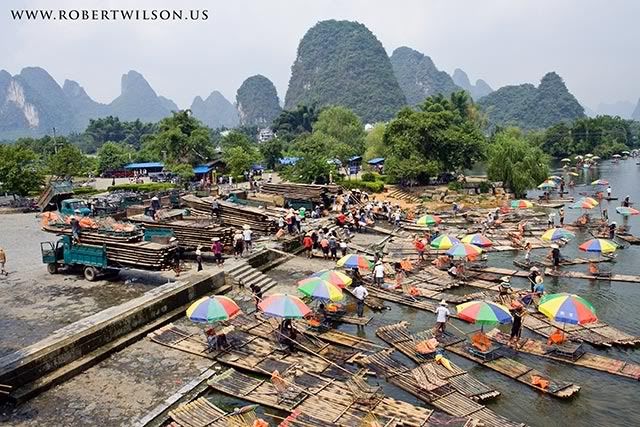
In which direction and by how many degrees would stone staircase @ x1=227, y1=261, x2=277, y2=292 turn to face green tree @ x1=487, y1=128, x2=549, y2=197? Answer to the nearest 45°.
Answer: approximately 90° to its left

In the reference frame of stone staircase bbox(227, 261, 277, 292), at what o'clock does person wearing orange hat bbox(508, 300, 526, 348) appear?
The person wearing orange hat is roughly at 12 o'clock from the stone staircase.

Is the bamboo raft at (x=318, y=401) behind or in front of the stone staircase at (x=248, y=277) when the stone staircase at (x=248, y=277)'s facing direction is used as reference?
in front

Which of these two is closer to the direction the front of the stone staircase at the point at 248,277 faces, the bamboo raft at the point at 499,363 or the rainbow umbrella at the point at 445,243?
the bamboo raft

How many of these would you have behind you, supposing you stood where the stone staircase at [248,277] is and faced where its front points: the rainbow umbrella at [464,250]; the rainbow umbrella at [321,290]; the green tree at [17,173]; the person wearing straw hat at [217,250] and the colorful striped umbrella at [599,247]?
2

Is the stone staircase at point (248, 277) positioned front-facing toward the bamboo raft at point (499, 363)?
yes

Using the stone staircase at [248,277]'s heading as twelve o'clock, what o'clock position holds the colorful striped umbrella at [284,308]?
The colorful striped umbrella is roughly at 1 o'clock from the stone staircase.

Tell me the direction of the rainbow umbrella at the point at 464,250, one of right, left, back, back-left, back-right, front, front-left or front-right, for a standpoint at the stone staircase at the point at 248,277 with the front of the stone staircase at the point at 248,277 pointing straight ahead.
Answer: front-left

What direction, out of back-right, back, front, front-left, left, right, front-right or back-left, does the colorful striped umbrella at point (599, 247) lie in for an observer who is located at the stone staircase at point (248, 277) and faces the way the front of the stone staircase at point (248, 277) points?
front-left

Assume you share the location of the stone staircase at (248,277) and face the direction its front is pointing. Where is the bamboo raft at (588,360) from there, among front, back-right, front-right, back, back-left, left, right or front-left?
front

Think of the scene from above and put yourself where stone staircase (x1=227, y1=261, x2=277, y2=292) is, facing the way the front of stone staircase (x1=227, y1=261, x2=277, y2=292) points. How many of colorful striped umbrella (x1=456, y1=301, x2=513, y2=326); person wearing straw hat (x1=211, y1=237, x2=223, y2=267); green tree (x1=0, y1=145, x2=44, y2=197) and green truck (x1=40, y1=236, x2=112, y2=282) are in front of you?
1

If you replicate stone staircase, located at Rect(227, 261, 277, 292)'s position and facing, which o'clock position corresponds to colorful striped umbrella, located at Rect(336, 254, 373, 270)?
The colorful striped umbrella is roughly at 11 o'clock from the stone staircase.

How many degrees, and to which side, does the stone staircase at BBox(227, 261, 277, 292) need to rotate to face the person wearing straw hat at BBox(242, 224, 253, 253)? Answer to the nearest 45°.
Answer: approximately 135° to its left

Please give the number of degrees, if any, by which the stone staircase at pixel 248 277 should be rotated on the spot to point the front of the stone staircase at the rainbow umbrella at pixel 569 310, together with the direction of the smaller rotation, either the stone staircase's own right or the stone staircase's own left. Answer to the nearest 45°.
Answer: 0° — it already faces it

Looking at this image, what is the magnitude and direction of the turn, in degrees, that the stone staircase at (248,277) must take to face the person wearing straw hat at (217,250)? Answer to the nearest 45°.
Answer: approximately 180°

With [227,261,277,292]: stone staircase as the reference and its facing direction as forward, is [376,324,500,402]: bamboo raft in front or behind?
in front

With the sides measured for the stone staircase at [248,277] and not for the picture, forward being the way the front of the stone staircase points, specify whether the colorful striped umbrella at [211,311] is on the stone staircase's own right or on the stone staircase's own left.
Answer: on the stone staircase's own right

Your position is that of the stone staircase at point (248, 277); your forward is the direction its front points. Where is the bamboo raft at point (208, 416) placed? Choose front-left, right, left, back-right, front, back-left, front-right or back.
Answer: front-right

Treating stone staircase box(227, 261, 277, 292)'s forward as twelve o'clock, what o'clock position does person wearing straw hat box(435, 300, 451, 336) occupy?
The person wearing straw hat is roughly at 12 o'clock from the stone staircase.
